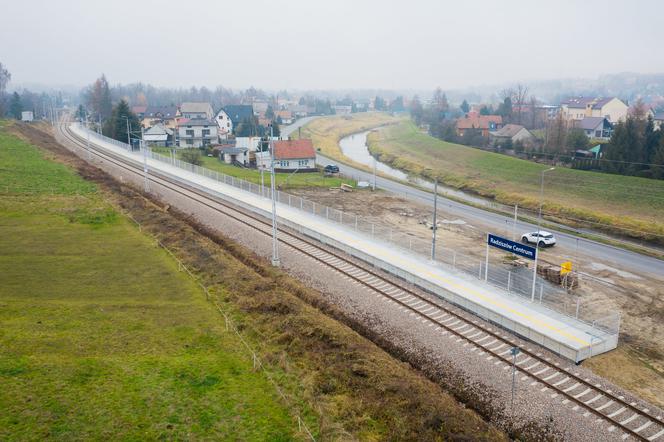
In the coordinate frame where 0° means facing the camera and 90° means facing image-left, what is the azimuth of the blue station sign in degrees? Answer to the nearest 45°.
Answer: approximately 45°

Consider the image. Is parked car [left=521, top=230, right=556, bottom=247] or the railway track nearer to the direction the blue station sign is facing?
the railway track

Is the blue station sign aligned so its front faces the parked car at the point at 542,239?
no
